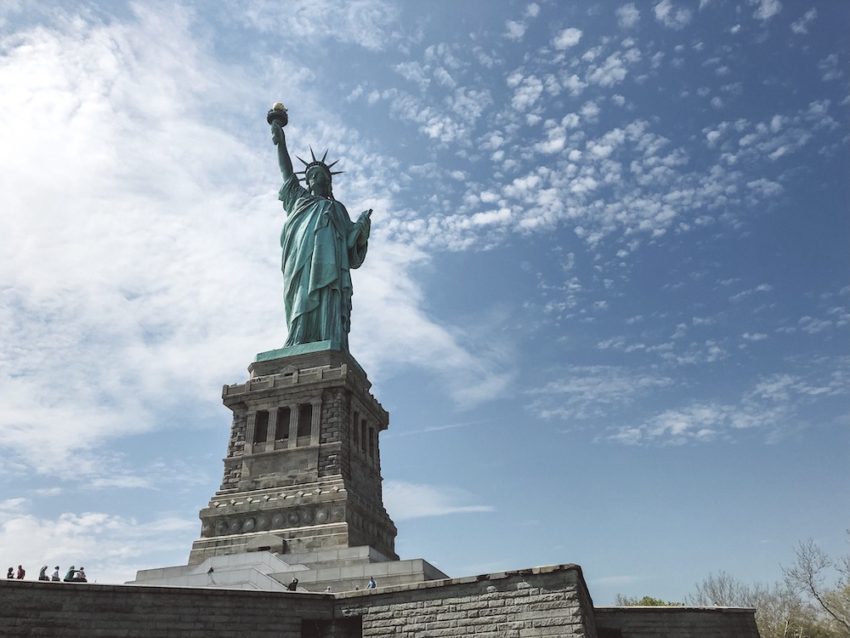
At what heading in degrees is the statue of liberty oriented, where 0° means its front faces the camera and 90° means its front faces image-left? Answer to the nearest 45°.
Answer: approximately 0°
